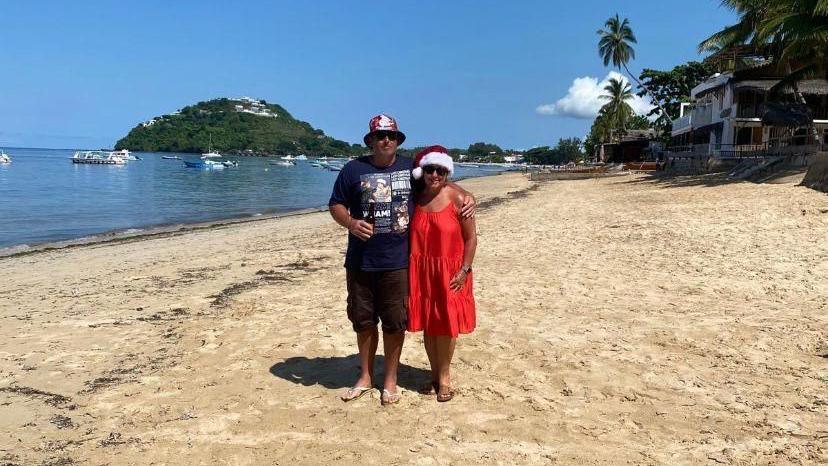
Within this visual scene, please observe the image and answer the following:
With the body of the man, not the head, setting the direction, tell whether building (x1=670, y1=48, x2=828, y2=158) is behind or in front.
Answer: behind

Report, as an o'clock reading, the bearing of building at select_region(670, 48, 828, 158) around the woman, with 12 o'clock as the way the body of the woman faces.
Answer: The building is roughly at 7 o'clock from the woman.

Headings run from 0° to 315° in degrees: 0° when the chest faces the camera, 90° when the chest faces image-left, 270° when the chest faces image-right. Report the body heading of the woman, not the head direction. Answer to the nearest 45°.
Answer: approximately 0°

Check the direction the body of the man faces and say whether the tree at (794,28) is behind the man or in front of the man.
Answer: behind

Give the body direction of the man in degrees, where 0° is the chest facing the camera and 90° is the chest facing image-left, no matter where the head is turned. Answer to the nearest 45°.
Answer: approximately 0°

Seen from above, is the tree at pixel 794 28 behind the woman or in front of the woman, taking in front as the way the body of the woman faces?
behind

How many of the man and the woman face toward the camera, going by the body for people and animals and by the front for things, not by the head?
2
